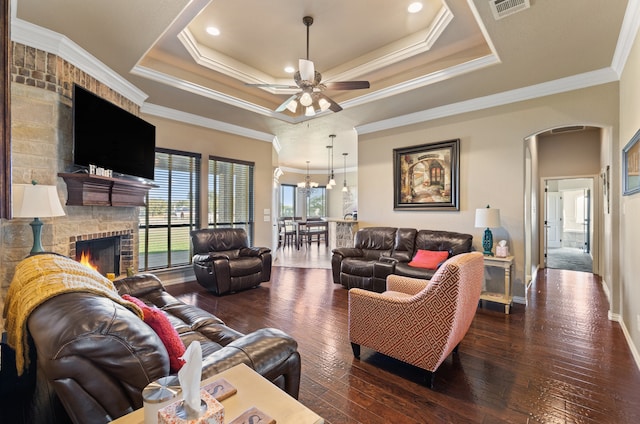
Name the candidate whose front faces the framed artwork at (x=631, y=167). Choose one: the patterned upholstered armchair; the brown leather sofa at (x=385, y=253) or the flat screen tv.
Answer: the flat screen tv

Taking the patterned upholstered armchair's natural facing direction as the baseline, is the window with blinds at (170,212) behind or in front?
in front

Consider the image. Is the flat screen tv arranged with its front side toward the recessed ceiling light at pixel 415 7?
yes

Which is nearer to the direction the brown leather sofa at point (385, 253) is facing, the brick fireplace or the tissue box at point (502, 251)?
the brick fireplace

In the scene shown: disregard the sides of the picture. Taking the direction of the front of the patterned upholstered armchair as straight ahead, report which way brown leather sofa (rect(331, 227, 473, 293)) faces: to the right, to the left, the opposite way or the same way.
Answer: to the left

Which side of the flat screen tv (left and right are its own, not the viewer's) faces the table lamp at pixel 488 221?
front

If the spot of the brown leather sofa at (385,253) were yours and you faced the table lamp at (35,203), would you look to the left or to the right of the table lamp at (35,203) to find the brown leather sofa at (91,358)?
left

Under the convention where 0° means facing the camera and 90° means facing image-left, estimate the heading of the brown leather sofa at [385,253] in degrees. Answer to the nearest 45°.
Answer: approximately 45°

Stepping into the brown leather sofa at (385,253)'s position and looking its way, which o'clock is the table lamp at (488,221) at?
The table lamp is roughly at 8 o'clock from the brown leather sofa.

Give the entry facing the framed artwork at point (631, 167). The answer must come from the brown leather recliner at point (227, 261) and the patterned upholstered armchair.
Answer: the brown leather recliner

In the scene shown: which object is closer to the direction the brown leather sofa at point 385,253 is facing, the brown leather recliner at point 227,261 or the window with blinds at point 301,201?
the brown leather recliner

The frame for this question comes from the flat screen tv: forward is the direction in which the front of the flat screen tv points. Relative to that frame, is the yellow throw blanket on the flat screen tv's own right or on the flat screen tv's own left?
on the flat screen tv's own right

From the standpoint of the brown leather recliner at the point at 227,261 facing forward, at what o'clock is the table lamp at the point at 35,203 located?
The table lamp is roughly at 3 o'clock from the brown leather recliner.

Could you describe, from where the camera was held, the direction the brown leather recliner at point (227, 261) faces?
facing the viewer and to the right of the viewer
